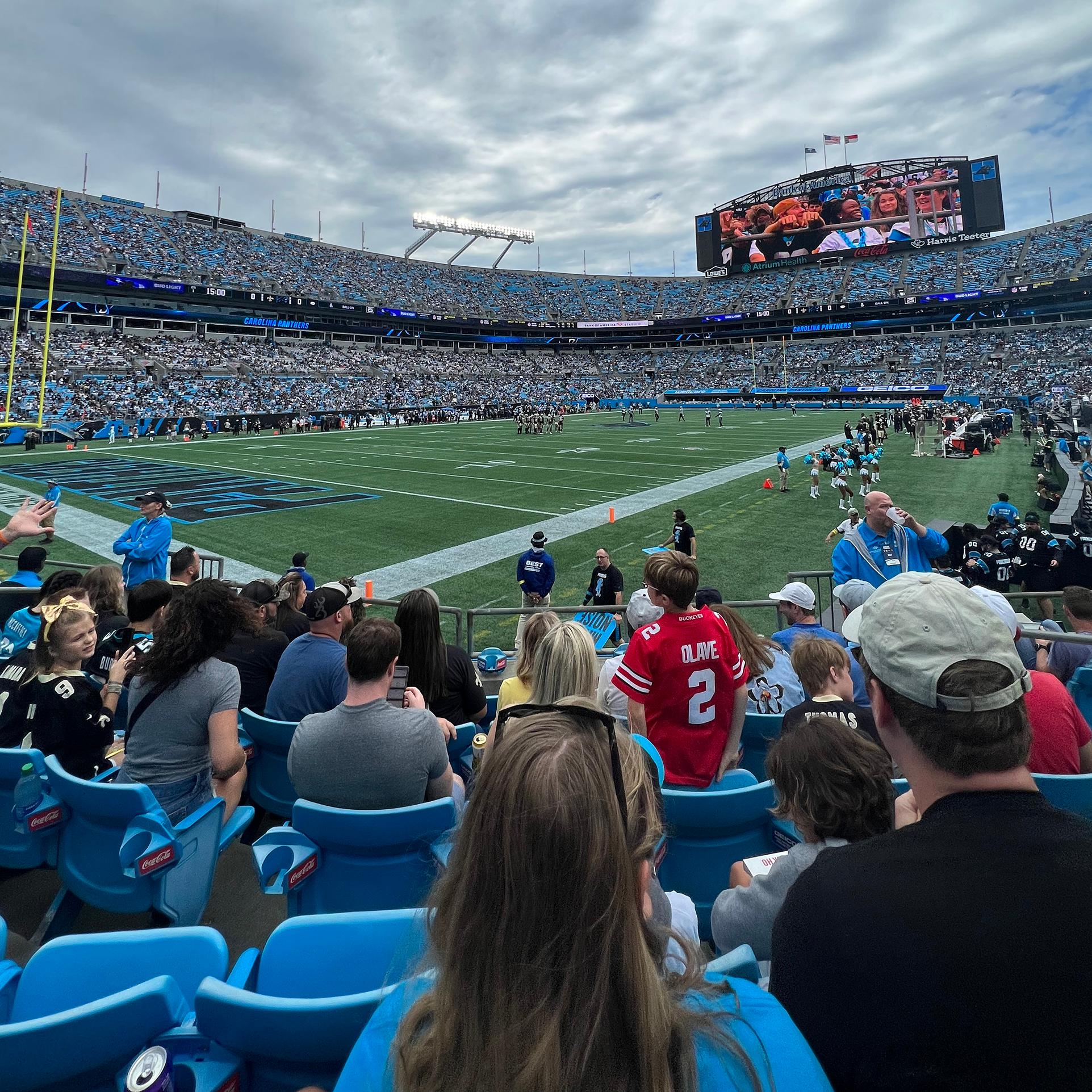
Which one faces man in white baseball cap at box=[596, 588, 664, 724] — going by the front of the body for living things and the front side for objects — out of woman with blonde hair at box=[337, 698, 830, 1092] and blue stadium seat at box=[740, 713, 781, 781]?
the woman with blonde hair

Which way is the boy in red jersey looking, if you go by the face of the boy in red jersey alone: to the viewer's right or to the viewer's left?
to the viewer's left

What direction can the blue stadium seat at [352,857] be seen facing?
away from the camera

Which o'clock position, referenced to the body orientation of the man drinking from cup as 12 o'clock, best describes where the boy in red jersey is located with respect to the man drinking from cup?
The boy in red jersey is roughly at 2 o'clock from the man drinking from cup.

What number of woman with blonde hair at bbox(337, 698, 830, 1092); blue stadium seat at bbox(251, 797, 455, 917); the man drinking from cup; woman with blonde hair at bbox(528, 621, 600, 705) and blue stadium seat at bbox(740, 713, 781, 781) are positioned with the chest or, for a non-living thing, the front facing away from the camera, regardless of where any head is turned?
4

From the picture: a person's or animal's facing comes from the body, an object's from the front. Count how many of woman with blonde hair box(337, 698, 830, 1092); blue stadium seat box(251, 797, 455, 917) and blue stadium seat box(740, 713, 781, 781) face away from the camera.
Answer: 3

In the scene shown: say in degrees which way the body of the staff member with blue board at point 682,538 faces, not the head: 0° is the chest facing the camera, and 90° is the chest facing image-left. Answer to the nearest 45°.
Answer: approximately 45°

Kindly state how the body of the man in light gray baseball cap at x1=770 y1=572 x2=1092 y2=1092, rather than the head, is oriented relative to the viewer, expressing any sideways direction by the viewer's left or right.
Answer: facing away from the viewer and to the left of the viewer

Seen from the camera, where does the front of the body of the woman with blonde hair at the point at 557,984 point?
away from the camera

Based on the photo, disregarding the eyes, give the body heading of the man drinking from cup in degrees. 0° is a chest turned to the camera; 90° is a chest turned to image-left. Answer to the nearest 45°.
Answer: approximately 315°

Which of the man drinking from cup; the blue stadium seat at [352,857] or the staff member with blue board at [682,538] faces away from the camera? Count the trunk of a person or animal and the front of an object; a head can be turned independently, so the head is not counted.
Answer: the blue stadium seat

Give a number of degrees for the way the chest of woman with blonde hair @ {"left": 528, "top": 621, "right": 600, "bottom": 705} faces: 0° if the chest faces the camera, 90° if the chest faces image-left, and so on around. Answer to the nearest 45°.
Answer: approximately 180°

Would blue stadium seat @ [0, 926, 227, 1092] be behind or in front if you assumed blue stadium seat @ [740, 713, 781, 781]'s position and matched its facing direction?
behind

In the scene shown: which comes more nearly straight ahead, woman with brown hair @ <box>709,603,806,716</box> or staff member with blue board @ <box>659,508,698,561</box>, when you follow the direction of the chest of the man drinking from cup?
the woman with brown hair
